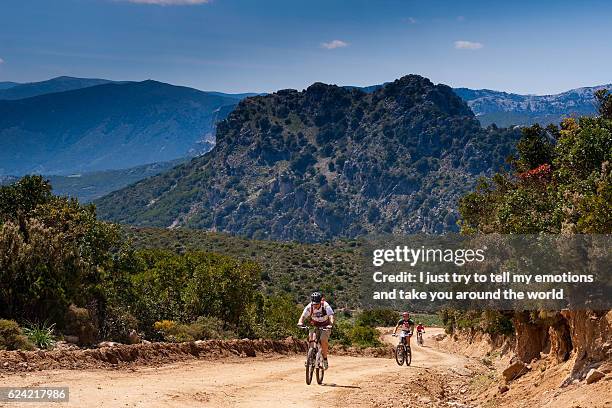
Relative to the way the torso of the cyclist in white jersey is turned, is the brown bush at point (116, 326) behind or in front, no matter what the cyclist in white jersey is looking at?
behind

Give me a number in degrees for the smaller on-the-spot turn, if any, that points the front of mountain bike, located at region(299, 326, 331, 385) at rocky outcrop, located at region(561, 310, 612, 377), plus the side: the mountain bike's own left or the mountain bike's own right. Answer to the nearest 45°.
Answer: approximately 45° to the mountain bike's own left

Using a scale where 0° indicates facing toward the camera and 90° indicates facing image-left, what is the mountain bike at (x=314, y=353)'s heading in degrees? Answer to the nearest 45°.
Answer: approximately 0°

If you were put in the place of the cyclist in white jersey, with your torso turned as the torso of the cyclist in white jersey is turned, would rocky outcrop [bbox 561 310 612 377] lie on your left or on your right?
on your left

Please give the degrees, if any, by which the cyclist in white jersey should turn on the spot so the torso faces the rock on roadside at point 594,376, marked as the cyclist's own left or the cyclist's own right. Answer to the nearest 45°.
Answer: approximately 45° to the cyclist's own left

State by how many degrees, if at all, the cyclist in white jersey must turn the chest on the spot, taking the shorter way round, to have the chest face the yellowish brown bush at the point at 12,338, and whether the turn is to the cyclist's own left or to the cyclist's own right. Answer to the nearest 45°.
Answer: approximately 90° to the cyclist's own right

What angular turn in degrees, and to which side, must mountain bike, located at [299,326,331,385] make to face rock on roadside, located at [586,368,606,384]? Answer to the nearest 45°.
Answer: approximately 45° to its left

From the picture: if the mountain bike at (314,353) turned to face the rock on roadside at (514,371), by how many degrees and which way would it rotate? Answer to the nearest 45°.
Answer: approximately 90° to its left

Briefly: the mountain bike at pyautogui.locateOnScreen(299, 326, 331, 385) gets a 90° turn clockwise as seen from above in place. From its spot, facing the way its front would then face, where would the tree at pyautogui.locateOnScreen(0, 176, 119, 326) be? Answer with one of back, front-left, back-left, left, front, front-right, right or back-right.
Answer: front-right

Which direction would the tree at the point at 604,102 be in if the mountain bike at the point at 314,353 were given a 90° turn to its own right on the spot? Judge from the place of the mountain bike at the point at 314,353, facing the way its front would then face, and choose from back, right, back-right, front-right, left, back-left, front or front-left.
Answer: back-right

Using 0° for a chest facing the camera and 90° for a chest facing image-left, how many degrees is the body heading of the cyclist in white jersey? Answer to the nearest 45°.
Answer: approximately 0°
